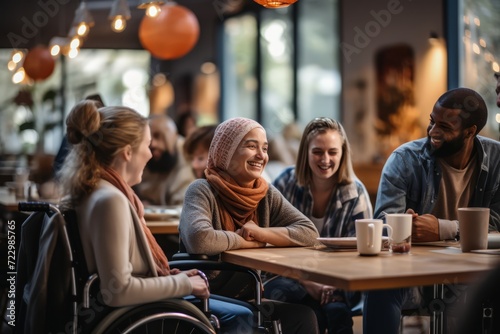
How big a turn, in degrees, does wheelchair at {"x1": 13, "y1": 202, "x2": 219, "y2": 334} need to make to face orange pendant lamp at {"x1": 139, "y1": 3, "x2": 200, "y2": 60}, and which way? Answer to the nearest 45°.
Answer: approximately 90° to its left

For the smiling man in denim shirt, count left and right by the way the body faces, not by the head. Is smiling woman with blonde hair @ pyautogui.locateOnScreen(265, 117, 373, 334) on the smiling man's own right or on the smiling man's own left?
on the smiling man's own right

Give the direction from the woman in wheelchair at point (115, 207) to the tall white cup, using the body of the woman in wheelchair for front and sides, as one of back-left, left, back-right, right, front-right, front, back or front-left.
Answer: front

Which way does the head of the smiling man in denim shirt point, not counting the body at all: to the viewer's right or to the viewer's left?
to the viewer's left

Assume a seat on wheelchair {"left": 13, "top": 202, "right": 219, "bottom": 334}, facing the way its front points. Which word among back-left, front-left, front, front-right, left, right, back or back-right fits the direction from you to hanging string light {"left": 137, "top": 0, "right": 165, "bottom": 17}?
left

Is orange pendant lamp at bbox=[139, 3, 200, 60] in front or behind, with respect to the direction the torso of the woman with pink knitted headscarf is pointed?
behind

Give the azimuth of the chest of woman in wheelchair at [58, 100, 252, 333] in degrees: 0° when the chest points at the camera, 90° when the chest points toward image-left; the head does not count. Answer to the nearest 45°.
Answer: approximately 270°

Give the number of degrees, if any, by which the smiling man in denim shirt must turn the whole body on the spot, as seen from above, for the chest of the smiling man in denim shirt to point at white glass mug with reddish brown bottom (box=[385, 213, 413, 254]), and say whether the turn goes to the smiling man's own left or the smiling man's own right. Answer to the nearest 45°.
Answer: approximately 45° to the smiling man's own left

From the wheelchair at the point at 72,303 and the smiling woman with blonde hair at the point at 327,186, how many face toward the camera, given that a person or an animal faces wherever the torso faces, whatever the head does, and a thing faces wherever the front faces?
1

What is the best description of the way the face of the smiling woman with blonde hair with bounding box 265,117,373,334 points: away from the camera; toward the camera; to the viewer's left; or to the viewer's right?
toward the camera

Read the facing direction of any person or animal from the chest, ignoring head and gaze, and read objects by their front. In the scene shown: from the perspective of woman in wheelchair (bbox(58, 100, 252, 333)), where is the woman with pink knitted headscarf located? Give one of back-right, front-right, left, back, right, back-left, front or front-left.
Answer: front-left

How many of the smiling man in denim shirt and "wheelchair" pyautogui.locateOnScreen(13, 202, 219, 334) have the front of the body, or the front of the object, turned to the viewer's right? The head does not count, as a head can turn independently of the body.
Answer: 1

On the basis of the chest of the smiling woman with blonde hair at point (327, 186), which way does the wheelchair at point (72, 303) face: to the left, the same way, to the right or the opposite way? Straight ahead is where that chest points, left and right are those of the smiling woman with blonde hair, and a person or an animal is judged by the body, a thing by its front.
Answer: to the left

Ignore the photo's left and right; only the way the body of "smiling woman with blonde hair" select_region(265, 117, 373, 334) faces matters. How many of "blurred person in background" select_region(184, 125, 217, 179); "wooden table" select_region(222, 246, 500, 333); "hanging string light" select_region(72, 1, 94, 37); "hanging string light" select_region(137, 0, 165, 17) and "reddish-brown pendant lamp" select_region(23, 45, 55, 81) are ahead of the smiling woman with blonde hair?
1

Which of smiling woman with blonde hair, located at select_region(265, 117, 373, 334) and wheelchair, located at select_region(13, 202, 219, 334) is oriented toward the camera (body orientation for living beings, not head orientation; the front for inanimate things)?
the smiling woman with blonde hair
